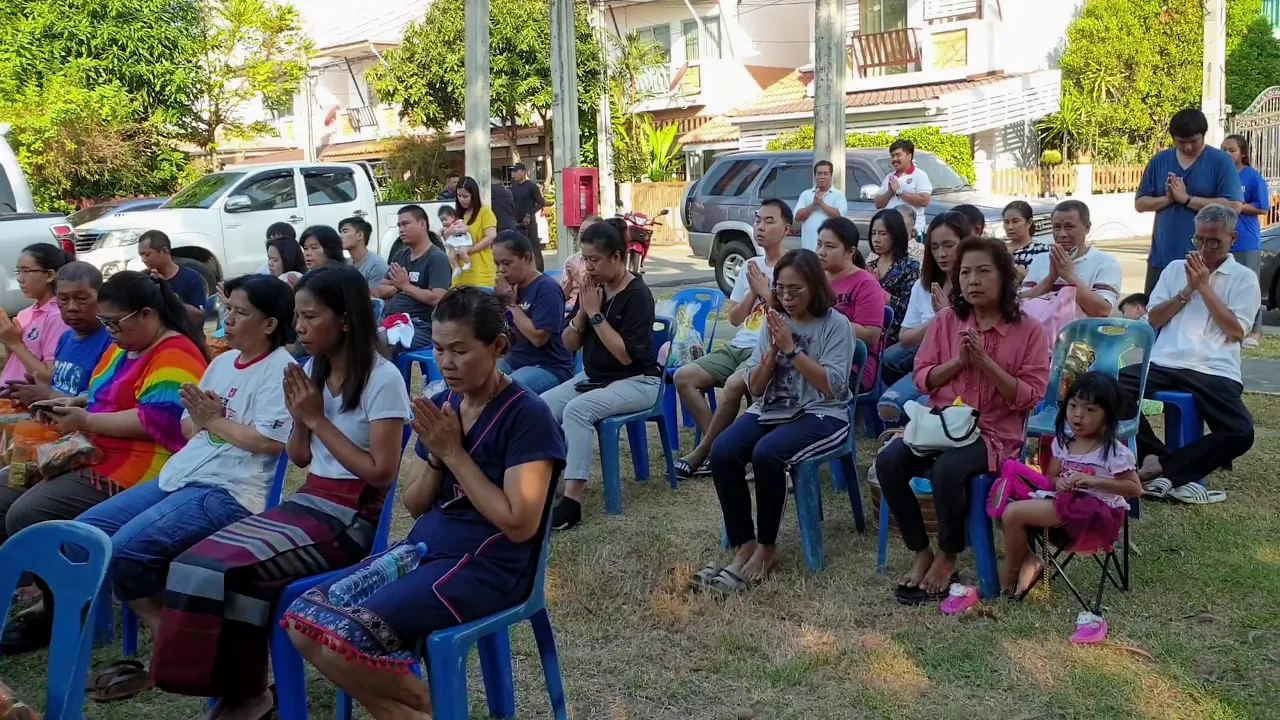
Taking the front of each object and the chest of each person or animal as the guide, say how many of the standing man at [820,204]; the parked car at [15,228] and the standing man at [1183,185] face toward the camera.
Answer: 2

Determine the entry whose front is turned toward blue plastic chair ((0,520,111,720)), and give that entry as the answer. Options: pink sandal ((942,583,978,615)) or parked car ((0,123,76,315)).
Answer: the pink sandal

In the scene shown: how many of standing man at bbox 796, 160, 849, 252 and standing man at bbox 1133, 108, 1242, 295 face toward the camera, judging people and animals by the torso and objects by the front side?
2

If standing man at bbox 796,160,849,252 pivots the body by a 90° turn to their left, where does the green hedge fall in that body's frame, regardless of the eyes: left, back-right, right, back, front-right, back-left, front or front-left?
left

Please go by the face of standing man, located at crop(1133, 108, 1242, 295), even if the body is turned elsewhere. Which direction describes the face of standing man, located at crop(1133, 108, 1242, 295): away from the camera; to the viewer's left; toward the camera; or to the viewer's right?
toward the camera

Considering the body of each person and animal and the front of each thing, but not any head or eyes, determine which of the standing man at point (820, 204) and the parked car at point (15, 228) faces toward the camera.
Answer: the standing man

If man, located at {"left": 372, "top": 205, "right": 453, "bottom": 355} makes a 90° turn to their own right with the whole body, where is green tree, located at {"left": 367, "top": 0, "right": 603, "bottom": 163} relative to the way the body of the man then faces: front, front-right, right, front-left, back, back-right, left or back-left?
front-right

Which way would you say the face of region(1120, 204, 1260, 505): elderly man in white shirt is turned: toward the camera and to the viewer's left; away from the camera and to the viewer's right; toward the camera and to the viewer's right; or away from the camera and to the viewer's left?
toward the camera and to the viewer's left

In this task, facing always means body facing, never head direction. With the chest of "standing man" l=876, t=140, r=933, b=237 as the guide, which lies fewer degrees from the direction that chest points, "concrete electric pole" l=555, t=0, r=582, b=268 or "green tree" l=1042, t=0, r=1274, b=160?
the concrete electric pole

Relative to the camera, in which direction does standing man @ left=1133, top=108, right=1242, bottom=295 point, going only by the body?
toward the camera

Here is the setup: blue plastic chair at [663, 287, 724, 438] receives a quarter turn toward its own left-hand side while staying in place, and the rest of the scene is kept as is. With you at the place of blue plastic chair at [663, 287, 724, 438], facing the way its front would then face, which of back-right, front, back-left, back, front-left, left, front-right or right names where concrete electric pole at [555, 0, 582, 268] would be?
back-left

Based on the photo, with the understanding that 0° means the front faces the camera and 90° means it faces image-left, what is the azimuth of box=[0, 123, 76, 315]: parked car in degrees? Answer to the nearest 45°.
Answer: approximately 90°

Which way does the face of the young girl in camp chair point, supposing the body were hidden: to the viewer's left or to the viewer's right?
to the viewer's left

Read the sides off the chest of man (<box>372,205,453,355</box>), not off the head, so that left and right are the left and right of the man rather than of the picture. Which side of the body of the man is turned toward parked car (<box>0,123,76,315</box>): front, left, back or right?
right

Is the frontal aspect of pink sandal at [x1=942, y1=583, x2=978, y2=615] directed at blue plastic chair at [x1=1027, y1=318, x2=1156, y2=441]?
no

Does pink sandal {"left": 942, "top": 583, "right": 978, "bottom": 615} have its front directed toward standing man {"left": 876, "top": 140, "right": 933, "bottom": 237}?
no

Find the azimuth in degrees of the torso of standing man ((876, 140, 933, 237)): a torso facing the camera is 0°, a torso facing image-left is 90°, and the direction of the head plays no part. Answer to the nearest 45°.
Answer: approximately 45°

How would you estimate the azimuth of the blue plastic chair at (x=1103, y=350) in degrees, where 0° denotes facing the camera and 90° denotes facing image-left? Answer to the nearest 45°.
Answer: approximately 45°

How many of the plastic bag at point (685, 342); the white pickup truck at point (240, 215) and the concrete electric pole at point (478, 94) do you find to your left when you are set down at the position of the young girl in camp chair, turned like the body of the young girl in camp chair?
0

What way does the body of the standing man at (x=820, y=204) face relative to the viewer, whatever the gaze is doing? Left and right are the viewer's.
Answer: facing the viewer
